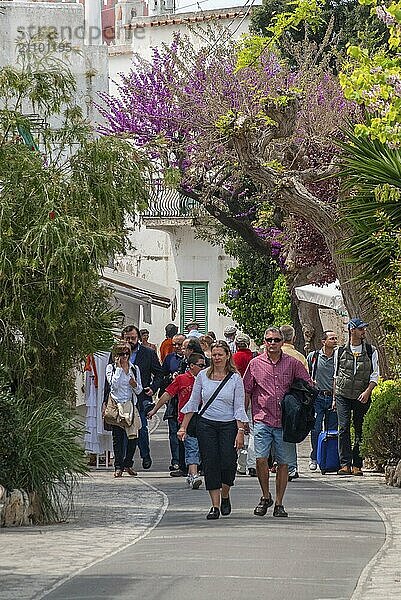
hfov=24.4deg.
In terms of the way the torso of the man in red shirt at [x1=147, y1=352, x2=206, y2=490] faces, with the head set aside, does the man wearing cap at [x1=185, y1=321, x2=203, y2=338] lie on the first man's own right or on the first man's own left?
on the first man's own left

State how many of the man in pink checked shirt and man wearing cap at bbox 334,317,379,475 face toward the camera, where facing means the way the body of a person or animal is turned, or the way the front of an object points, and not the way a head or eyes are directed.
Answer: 2

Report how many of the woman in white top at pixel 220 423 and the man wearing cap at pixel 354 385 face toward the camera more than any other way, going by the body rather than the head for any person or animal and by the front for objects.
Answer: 2

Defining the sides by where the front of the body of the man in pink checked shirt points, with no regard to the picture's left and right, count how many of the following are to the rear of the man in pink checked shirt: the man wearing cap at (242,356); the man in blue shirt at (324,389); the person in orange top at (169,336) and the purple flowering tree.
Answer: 4

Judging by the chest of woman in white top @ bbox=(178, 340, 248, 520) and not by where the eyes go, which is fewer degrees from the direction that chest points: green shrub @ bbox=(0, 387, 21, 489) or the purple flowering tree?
the green shrub

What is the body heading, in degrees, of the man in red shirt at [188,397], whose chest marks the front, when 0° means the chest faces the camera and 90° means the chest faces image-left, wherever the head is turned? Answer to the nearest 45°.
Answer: approximately 315°

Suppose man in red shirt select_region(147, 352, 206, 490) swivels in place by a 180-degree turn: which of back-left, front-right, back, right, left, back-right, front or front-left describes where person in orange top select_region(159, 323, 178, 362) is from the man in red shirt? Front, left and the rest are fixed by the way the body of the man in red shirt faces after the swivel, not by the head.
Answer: front-right

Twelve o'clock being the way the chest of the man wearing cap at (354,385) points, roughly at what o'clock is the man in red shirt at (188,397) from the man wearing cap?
The man in red shirt is roughly at 2 o'clock from the man wearing cap.

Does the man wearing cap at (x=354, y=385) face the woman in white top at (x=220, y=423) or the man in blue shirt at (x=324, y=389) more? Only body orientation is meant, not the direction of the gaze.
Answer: the woman in white top

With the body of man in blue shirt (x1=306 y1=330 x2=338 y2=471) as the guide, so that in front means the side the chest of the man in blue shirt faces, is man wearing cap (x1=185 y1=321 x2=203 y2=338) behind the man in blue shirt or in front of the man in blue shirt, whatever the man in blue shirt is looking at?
behind

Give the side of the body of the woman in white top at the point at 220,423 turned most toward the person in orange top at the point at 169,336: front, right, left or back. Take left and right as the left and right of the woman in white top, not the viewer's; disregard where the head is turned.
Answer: back
